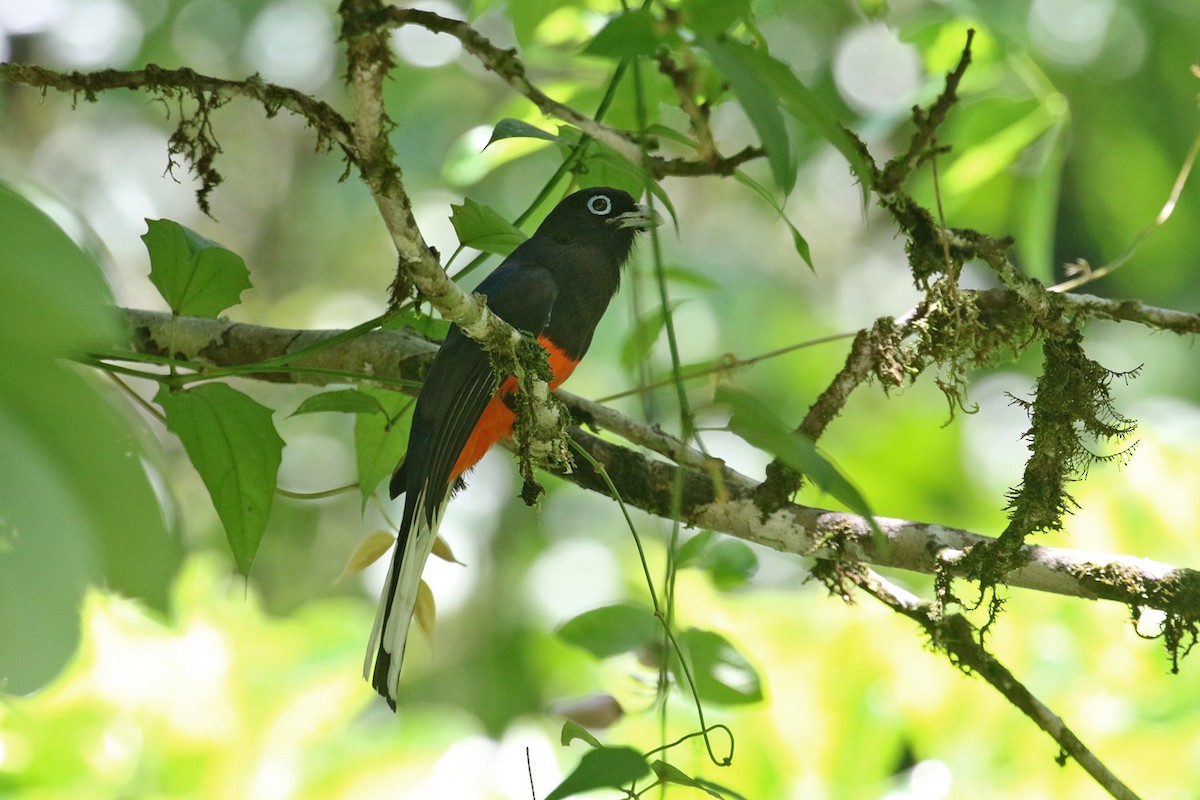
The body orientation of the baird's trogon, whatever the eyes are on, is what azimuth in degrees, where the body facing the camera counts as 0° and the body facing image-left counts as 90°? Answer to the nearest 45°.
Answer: approximately 270°
